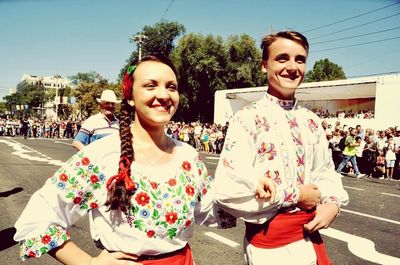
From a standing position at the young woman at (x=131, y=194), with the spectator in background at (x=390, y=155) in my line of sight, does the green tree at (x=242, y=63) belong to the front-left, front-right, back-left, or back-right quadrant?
front-left

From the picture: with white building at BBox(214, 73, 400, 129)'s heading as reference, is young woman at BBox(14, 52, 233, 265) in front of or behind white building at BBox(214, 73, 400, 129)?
in front

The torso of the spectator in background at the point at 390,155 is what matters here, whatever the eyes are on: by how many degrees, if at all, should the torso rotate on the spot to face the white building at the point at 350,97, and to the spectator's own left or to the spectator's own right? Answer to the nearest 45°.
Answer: approximately 180°

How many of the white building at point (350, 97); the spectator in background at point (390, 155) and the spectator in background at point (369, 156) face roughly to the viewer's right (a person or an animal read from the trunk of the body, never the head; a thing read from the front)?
0

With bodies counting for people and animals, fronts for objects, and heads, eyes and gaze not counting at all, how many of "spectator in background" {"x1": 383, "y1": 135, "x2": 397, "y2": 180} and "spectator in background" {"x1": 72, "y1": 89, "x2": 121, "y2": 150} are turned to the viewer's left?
0

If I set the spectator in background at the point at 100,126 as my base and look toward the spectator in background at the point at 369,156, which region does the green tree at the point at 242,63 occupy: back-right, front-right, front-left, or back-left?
front-left

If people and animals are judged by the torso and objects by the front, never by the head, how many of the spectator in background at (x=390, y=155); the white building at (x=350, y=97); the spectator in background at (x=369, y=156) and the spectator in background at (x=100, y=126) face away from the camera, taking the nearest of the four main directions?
0

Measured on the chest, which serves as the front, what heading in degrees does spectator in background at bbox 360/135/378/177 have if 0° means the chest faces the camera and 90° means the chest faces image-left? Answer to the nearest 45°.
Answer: approximately 45°

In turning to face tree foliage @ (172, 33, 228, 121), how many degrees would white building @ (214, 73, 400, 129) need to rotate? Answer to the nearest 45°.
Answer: approximately 90° to its right

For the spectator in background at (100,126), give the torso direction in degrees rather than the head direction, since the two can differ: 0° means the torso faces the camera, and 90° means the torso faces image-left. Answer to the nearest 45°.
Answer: approximately 315°

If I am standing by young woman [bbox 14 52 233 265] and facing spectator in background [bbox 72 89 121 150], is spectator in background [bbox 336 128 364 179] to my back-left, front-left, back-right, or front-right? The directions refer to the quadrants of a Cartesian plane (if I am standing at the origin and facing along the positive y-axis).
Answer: front-right

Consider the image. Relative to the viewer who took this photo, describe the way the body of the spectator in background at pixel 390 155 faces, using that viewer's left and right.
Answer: facing the viewer

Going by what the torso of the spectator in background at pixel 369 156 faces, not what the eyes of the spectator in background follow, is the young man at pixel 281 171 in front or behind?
in front
